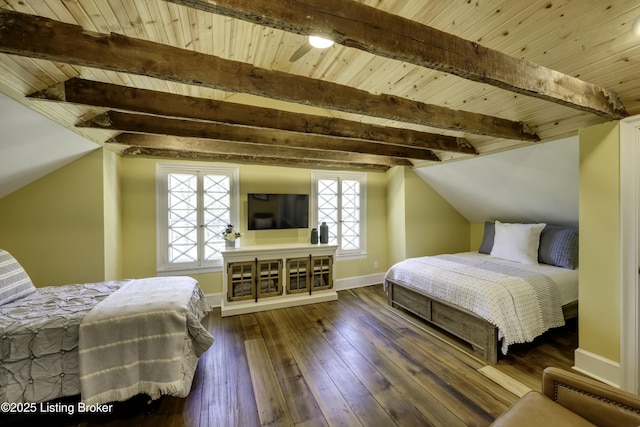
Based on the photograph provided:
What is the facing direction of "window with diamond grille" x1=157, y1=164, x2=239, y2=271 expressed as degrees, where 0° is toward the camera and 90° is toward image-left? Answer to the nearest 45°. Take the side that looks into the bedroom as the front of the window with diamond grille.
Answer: approximately 0°

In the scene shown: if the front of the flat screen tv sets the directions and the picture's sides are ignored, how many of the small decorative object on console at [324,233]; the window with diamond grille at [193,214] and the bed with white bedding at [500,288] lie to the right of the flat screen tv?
1

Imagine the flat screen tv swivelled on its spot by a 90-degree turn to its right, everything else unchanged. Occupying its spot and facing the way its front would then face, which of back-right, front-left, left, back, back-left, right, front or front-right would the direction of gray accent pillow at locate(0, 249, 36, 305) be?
front-left

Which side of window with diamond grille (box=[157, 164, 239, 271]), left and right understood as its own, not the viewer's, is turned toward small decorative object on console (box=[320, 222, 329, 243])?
left

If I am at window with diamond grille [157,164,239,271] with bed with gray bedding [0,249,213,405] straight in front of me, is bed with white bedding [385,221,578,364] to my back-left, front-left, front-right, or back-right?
front-left

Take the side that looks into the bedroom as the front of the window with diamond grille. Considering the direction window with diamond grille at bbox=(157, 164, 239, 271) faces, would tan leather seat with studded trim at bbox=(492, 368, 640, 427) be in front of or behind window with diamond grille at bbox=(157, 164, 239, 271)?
in front

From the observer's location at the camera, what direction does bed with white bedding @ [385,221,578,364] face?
facing the viewer and to the left of the viewer

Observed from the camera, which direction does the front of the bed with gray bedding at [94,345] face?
facing to the right of the viewer

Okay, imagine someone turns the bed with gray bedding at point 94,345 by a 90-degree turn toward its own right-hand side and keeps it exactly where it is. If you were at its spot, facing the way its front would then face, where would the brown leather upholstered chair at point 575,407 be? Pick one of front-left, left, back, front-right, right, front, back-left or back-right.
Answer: front-left

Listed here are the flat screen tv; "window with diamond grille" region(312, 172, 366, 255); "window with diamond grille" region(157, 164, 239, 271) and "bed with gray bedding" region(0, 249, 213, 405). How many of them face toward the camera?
3

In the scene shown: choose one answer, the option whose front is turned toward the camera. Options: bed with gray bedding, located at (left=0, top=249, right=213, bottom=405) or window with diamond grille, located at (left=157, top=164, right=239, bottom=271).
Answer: the window with diamond grille

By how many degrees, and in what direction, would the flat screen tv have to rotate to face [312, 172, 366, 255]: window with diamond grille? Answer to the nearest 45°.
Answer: approximately 90° to its left

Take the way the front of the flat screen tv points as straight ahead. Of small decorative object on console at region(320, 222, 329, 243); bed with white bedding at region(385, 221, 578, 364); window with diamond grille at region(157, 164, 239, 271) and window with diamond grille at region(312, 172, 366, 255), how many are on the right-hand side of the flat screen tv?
1

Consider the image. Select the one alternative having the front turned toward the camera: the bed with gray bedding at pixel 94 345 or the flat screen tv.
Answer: the flat screen tv

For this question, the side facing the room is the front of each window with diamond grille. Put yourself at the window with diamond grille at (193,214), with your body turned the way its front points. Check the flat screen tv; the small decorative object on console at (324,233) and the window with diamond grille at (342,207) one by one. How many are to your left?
3

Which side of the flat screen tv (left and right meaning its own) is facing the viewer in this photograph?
front
